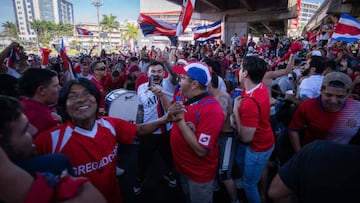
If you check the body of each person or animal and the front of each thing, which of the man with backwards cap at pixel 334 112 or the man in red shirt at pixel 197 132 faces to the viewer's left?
the man in red shirt

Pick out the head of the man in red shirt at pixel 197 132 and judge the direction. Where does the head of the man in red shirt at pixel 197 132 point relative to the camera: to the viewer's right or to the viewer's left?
to the viewer's left

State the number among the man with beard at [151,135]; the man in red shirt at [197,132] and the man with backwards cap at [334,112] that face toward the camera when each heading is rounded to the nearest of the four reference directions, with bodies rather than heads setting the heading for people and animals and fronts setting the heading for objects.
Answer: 2

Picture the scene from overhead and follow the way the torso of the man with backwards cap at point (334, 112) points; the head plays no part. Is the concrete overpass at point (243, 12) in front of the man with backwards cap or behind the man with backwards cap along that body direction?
behind

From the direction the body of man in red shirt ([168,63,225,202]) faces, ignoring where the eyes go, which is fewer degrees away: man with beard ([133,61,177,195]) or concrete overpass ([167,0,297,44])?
the man with beard

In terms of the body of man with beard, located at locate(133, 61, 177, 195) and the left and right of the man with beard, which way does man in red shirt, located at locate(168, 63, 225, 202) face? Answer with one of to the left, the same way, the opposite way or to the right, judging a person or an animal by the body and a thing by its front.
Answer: to the right

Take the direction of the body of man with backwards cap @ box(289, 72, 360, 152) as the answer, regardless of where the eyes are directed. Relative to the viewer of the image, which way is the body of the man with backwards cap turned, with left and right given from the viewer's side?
facing the viewer

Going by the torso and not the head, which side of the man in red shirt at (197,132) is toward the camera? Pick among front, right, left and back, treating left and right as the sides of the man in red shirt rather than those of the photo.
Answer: left

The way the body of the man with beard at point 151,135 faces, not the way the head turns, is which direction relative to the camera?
toward the camera

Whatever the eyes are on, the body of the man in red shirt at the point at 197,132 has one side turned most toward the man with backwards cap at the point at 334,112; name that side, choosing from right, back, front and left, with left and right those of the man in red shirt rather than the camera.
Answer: back
